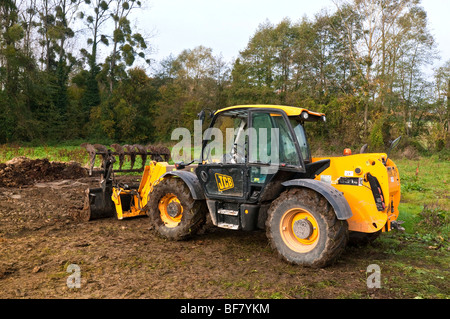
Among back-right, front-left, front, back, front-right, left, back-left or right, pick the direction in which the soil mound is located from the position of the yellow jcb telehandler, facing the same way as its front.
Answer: front

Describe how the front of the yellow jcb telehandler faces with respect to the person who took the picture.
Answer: facing away from the viewer and to the left of the viewer
